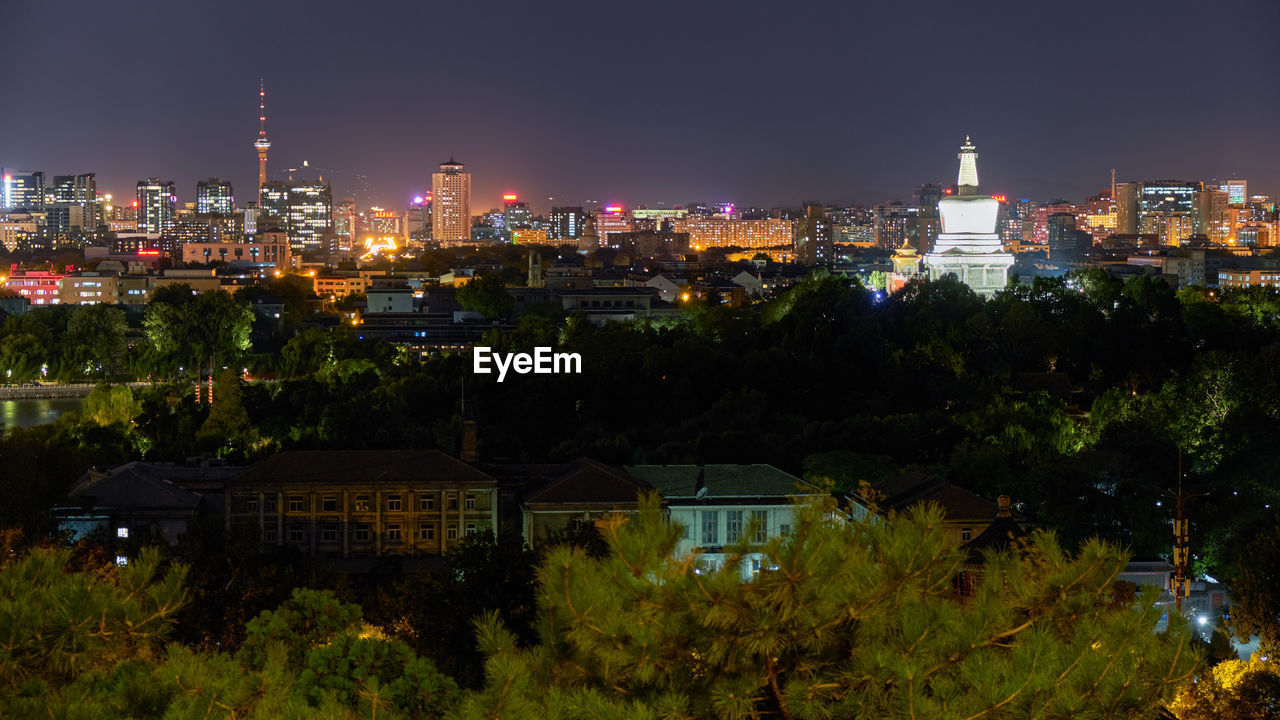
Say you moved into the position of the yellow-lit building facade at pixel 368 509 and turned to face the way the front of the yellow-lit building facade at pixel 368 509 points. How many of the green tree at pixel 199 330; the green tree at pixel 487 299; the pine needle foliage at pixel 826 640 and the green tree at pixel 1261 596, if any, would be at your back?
2

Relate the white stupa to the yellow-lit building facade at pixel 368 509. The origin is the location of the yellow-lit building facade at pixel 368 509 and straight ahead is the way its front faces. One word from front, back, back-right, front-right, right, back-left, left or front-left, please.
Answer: back-left

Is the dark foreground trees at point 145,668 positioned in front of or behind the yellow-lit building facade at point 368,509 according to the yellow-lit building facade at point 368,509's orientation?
in front

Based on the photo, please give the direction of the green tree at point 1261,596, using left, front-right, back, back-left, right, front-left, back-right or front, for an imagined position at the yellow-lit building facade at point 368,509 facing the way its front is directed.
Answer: front-left

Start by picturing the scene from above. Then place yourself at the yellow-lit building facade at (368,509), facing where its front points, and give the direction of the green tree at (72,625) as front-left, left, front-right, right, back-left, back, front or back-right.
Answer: front

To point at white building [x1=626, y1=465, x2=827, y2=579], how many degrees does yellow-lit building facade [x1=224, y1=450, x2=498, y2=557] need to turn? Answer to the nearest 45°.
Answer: approximately 90° to its left

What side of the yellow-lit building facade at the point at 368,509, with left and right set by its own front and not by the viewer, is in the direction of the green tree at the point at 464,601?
front

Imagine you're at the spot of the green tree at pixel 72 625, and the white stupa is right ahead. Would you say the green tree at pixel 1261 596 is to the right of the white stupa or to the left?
right

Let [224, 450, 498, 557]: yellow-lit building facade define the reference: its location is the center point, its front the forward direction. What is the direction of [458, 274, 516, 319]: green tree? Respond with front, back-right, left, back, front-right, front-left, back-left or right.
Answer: back

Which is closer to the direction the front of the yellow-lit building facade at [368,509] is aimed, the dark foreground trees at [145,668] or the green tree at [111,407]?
the dark foreground trees

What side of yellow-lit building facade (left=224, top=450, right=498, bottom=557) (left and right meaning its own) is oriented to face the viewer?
front

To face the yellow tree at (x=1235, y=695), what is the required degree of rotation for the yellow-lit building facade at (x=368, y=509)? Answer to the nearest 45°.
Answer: approximately 45° to its left

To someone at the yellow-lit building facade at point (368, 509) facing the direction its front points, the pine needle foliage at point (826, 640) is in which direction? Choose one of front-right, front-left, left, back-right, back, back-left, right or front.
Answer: front

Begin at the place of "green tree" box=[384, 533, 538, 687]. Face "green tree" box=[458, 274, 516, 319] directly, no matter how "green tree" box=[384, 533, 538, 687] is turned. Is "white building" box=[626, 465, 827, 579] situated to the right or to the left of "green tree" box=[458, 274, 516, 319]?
right
